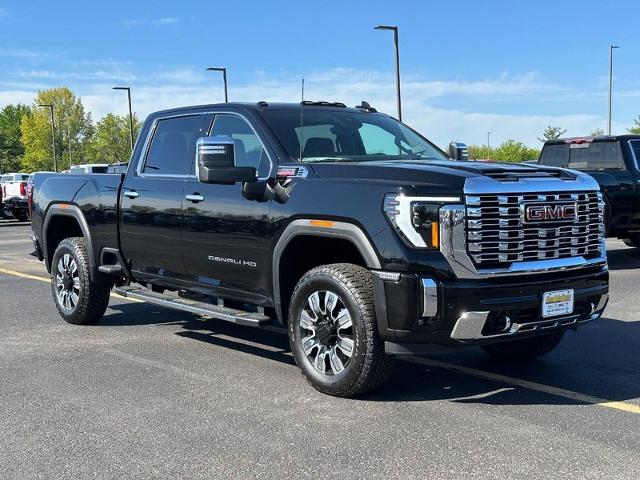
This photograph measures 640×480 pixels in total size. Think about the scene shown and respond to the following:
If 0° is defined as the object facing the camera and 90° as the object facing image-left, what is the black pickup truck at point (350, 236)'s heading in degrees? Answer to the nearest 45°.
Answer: approximately 315°

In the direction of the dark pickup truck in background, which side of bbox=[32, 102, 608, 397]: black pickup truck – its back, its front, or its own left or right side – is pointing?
left

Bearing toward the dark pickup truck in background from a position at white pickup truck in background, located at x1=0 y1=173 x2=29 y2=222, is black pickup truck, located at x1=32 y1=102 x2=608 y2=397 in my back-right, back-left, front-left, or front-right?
front-right

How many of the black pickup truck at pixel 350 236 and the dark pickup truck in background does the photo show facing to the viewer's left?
0

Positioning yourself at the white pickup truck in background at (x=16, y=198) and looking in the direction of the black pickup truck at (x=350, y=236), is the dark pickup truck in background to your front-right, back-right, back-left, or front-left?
front-left

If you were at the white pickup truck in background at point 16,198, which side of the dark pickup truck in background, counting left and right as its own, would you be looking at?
left
